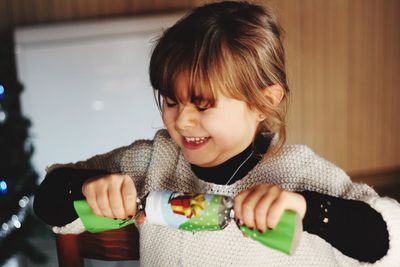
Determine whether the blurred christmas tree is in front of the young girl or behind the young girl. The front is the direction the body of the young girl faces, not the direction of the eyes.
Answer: behind

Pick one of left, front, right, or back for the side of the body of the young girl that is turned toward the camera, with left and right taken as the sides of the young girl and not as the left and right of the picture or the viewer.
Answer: front

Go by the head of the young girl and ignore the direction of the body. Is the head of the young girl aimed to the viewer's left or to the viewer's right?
to the viewer's left

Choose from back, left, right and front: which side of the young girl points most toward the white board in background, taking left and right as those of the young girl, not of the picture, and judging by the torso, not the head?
back

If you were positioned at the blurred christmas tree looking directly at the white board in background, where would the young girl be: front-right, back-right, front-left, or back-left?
back-right

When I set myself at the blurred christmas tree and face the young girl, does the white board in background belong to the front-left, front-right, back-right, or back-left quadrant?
back-left
